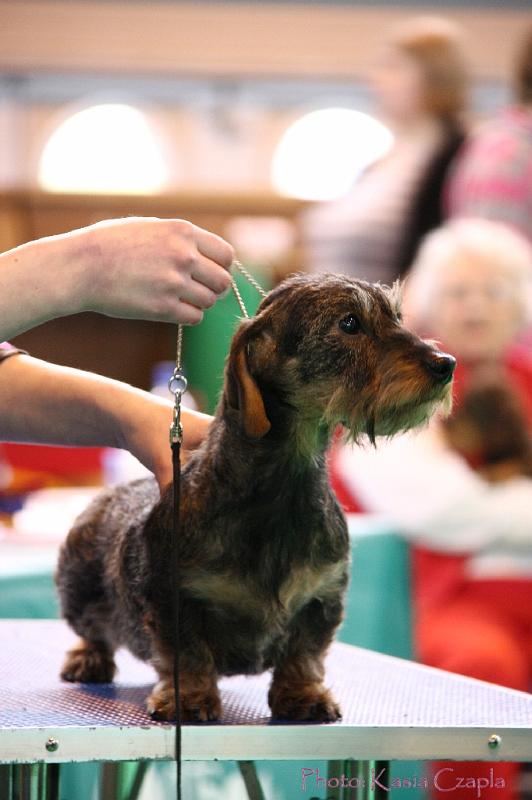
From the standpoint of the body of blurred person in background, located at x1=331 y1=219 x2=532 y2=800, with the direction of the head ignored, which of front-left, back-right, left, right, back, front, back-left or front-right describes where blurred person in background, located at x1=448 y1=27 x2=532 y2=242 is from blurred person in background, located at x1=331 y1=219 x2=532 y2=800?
back

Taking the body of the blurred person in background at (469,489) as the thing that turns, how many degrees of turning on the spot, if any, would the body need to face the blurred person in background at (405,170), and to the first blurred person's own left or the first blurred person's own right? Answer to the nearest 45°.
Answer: approximately 180°

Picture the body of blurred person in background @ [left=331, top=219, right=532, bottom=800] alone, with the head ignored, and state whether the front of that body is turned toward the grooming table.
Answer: yes

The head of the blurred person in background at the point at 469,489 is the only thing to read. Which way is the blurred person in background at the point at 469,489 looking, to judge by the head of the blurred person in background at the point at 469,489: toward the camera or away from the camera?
toward the camera

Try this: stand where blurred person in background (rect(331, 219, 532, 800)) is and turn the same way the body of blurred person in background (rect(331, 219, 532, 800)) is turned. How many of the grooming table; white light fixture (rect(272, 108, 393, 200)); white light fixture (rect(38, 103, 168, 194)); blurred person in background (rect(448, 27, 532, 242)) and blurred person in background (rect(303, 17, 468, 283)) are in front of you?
1

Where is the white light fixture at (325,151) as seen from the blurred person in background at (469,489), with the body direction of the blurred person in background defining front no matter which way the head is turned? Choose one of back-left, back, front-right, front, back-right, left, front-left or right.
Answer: back

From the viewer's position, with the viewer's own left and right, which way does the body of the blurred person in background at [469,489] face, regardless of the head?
facing the viewer

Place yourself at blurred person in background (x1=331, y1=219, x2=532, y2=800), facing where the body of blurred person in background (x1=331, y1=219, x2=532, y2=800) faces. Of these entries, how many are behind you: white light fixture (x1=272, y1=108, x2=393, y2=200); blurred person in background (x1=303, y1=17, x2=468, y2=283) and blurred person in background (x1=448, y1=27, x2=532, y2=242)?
3

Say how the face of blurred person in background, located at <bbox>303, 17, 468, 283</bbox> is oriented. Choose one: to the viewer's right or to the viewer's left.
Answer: to the viewer's left

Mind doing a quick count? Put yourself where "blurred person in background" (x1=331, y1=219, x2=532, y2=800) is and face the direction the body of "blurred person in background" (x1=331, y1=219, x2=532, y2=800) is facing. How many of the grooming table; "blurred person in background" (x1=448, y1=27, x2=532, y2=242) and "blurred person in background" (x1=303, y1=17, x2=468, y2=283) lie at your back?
2

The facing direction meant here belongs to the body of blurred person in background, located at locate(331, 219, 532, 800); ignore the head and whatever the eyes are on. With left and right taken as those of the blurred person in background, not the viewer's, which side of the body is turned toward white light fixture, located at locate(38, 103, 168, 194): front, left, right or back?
back

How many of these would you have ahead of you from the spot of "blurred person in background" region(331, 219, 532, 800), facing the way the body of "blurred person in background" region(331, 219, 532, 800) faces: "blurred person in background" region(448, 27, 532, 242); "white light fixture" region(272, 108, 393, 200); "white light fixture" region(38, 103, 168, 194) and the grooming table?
1
